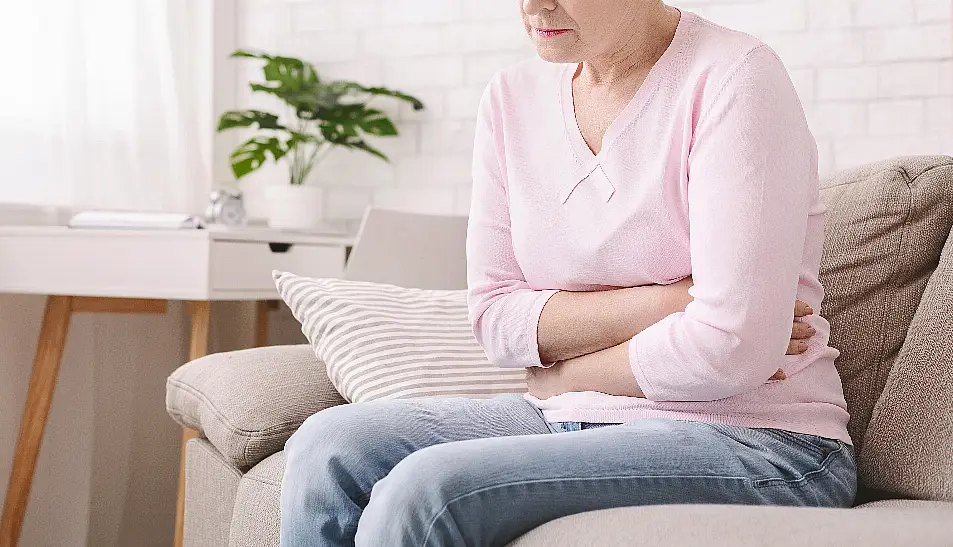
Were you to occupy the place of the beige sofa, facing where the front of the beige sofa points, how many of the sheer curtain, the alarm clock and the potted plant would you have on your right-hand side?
3

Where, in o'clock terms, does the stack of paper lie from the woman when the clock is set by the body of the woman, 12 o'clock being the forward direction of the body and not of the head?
The stack of paper is roughly at 3 o'clock from the woman.

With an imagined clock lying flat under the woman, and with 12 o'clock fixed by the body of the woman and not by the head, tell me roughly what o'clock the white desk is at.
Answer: The white desk is roughly at 3 o'clock from the woman.

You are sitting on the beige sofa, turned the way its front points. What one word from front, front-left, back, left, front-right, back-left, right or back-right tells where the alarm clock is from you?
right

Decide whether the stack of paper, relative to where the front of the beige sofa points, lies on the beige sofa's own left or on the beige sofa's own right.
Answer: on the beige sofa's own right

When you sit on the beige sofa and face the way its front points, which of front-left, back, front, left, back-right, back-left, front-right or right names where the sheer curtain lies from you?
right

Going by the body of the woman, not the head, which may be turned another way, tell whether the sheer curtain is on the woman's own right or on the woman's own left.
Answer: on the woman's own right

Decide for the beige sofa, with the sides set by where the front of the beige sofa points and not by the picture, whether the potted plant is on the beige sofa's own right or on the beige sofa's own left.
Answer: on the beige sofa's own right

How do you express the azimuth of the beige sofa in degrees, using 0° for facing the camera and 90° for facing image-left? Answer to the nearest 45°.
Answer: approximately 45°
